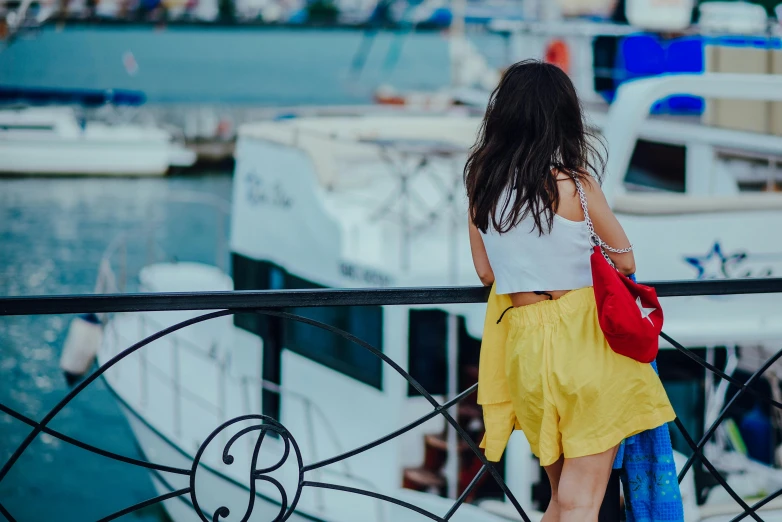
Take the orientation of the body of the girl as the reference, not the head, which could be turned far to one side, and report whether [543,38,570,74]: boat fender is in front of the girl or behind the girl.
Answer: in front

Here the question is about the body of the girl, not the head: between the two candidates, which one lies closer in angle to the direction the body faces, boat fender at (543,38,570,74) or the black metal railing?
the boat fender

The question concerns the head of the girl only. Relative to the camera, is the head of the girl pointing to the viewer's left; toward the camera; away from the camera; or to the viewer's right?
away from the camera

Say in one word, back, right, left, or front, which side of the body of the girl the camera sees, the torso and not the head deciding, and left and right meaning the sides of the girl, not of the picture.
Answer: back
